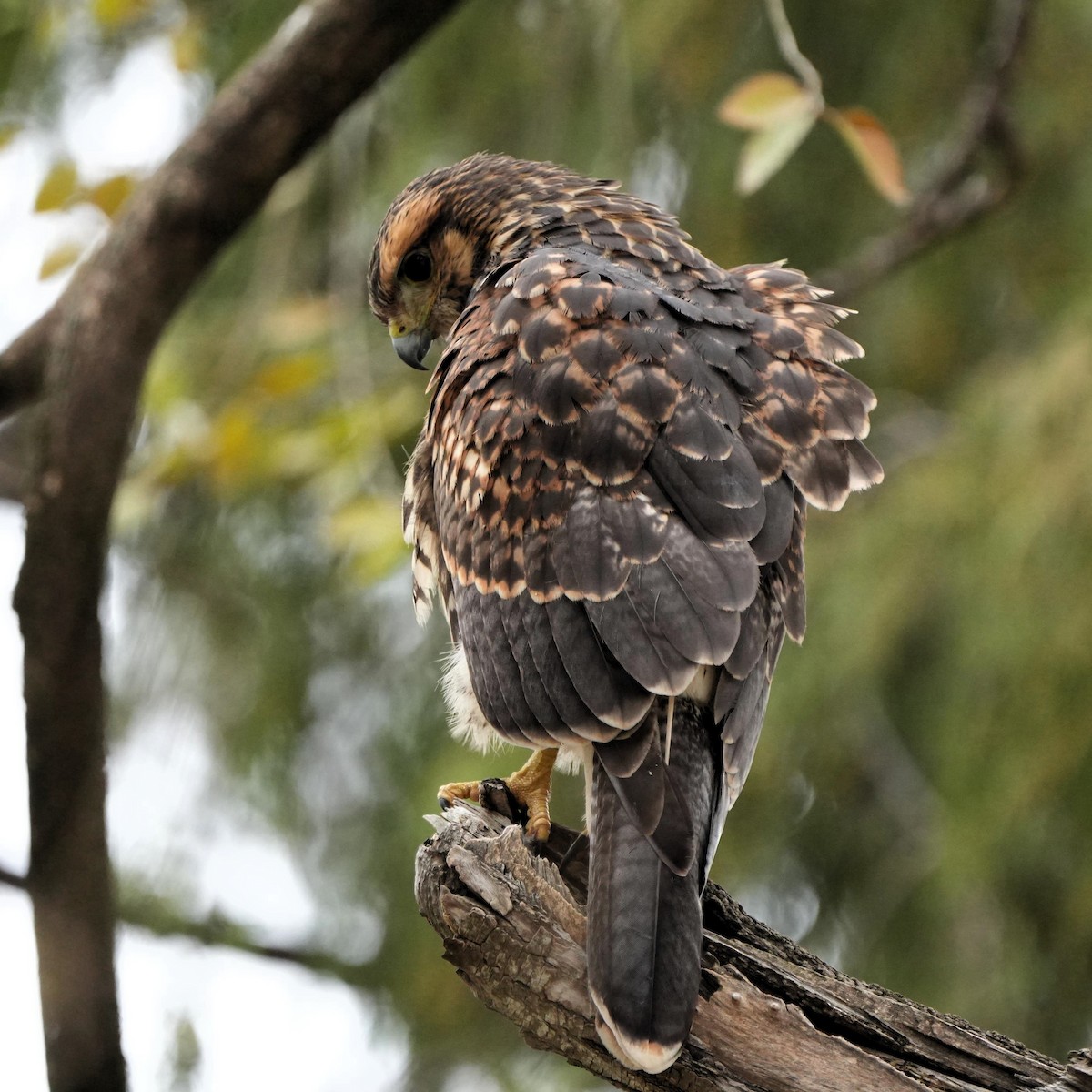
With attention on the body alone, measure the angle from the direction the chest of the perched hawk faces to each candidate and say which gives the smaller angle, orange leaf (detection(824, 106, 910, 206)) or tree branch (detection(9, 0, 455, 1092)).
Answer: the tree branch

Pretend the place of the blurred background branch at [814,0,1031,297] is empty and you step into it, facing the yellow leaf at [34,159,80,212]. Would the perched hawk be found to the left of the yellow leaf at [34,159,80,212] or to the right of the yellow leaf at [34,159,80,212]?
left

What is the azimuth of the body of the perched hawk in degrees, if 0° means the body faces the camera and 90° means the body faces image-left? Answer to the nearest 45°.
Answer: approximately 135°

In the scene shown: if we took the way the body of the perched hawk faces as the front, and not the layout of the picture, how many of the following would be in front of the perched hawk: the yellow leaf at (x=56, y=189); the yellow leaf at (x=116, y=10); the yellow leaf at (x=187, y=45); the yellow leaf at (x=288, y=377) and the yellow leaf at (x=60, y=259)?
5

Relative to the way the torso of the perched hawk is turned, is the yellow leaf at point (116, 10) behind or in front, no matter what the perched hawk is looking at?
in front

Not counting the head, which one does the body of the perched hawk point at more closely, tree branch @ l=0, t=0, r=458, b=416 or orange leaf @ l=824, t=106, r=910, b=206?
the tree branch

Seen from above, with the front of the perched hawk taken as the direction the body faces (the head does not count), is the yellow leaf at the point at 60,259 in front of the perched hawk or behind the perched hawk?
in front
